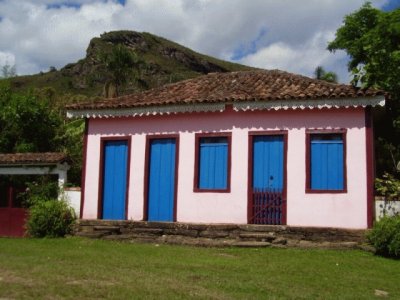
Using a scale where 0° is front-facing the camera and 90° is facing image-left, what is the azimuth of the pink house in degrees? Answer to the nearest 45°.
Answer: approximately 0°

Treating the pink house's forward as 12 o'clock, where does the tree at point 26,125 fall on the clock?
The tree is roughly at 4 o'clock from the pink house.

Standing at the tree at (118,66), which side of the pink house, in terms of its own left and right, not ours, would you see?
back

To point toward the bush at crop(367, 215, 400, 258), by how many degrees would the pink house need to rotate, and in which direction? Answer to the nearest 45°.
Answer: approximately 45° to its left

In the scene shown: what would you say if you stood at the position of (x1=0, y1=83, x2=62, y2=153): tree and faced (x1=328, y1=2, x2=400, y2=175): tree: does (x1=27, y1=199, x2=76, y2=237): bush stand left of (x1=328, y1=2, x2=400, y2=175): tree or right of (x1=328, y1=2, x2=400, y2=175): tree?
right

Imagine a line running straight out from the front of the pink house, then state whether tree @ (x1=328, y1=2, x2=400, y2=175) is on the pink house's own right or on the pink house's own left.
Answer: on the pink house's own left

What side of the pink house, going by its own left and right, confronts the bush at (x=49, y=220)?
right

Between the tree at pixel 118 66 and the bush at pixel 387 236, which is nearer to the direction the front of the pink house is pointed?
the bush
